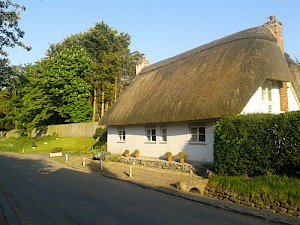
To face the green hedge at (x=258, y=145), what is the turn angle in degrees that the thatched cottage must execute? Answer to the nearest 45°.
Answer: approximately 45° to its left

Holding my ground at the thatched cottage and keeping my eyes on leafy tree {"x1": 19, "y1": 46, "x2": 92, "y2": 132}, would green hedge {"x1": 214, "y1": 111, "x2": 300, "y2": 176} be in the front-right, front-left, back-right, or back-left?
back-left

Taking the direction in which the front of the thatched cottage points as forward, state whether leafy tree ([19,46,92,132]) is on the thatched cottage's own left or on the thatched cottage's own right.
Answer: on the thatched cottage's own right

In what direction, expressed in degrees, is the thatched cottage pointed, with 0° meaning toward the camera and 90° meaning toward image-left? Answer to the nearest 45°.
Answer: approximately 45°

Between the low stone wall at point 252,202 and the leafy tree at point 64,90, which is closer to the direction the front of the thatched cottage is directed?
the low stone wall
